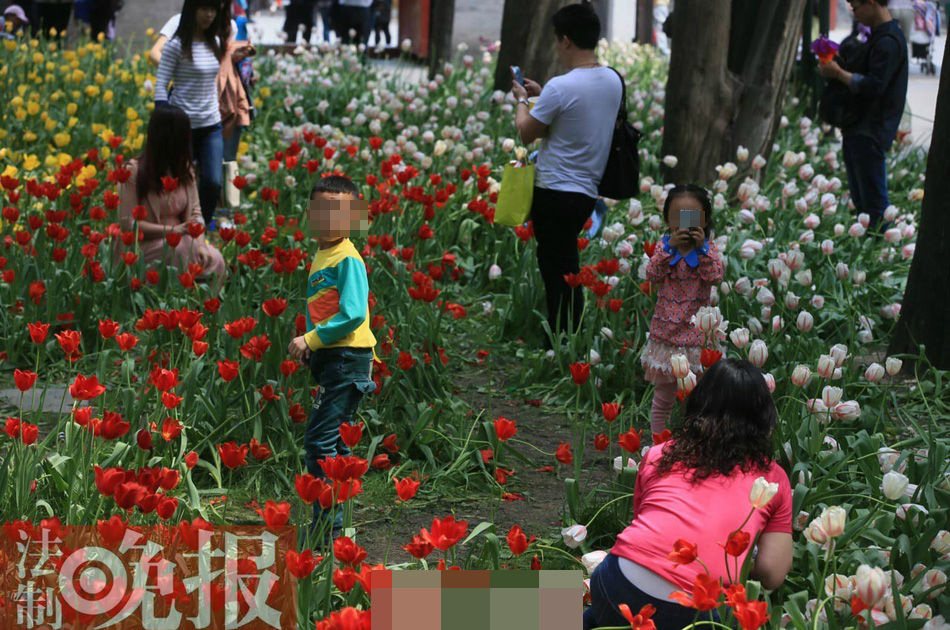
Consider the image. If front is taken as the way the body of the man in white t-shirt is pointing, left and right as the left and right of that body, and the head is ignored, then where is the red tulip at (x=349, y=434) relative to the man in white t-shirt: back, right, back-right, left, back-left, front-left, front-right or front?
back-left

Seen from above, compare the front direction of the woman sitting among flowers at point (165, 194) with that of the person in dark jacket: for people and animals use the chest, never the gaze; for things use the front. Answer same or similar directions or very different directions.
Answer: very different directions

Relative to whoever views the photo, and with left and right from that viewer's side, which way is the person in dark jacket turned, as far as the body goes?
facing to the left of the viewer

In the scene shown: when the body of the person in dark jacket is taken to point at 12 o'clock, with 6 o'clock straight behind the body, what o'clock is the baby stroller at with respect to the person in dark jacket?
The baby stroller is roughly at 3 o'clock from the person in dark jacket.

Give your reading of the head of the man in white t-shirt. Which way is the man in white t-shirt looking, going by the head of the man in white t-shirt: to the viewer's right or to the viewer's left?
to the viewer's left

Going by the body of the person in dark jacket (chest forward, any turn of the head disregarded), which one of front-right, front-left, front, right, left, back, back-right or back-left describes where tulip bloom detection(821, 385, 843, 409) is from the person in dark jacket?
left

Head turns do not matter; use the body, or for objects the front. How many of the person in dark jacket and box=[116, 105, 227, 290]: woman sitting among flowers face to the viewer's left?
1

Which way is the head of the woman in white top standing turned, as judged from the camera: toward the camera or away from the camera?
toward the camera

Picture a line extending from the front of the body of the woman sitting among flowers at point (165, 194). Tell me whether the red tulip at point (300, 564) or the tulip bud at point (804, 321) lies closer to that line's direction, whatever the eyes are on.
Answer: the tulip bud

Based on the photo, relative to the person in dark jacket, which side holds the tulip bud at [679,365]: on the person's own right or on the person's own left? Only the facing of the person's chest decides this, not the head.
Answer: on the person's own left

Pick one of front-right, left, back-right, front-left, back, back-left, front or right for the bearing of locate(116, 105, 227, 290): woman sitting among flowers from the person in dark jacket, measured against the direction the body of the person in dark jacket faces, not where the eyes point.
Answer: front-left

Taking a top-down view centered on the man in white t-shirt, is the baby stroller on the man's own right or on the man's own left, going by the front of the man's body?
on the man's own right

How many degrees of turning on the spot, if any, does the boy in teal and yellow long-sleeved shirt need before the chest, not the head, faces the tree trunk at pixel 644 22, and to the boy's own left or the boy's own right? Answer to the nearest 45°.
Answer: approximately 135° to the boy's own right

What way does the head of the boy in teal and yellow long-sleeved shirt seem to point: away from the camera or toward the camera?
toward the camera
